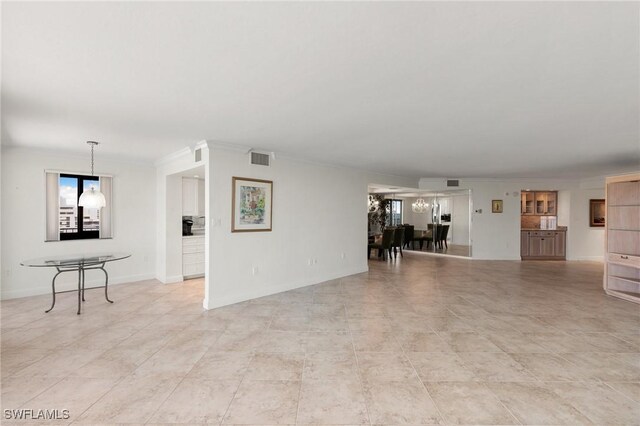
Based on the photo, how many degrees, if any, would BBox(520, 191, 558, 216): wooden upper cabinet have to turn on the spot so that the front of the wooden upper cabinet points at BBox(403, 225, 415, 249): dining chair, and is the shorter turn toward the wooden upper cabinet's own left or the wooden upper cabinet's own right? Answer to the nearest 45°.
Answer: approximately 90° to the wooden upper cabinet's own right

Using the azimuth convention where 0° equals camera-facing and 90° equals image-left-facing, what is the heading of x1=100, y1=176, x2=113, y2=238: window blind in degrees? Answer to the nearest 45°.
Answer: approximately 0°

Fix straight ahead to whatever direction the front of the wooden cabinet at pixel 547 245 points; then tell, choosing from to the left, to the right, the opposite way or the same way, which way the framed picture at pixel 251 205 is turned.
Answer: to the left

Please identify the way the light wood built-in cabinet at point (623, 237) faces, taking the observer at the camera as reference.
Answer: facing the viewer and to the left of the viewer

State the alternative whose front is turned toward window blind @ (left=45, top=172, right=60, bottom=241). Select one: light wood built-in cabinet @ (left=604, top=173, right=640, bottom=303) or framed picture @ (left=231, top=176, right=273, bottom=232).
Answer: the light wood built-in cabinet

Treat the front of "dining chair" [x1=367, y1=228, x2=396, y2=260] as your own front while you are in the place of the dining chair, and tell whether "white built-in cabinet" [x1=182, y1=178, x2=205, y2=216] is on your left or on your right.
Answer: on your left

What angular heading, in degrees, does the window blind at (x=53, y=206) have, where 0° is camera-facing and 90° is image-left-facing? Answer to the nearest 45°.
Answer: approximately 0°

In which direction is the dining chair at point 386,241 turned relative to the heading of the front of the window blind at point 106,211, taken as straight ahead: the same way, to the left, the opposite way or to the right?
the opposite way

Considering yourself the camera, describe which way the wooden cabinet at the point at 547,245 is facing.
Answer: facing the viewer

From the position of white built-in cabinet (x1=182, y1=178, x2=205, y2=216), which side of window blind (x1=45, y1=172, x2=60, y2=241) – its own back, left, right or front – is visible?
left

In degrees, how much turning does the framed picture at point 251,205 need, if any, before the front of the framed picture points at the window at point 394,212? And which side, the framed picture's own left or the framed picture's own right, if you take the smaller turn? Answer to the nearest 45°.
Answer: approximately 90° to the framed picture's own left

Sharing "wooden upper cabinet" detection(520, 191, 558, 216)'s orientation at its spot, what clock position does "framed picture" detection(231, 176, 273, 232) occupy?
The framed picture is roughly at 1 o'clock from the wooden upper cabinet.

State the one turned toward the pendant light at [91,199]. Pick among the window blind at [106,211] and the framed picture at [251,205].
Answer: the window blind
